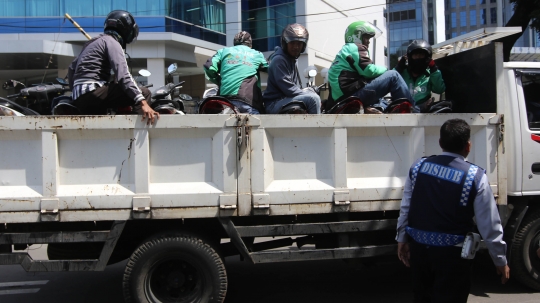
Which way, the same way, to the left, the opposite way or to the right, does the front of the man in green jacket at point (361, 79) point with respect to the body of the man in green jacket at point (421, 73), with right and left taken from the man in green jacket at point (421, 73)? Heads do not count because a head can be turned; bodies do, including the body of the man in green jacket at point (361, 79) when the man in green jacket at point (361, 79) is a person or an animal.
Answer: to the left

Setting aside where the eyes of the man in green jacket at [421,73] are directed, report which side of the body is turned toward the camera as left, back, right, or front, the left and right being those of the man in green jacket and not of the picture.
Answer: front

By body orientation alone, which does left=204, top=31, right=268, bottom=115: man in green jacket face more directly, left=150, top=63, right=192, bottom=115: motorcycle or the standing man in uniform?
the motorcycle

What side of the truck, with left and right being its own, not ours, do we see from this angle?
right

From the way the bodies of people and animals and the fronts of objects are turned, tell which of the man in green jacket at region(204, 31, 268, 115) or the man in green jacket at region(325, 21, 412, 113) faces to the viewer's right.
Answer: the man in green jacket at region(325, 21, 412, 113)

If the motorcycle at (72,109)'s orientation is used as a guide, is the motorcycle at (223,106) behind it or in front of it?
in front

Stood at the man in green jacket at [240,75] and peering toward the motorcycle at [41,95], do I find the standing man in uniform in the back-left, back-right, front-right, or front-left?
back-left

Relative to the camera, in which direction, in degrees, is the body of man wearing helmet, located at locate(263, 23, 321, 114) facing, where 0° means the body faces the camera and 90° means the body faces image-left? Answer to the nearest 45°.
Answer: approximately 315°

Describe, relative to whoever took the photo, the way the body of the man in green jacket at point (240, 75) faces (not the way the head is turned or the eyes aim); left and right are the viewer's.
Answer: facing away from the viewer

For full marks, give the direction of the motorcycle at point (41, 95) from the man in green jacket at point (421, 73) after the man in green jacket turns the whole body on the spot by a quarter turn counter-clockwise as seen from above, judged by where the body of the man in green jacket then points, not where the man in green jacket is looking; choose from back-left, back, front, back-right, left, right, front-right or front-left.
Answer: back

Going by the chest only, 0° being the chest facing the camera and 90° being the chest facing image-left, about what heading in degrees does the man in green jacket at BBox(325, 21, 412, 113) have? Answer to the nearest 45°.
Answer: approximately 270°

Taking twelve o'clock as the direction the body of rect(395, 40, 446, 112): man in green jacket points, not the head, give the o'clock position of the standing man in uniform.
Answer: The standing man in uniform is roughly at 12 o'clock from the man in green jacket.

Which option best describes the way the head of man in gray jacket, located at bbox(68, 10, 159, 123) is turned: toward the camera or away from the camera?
away from the camera
